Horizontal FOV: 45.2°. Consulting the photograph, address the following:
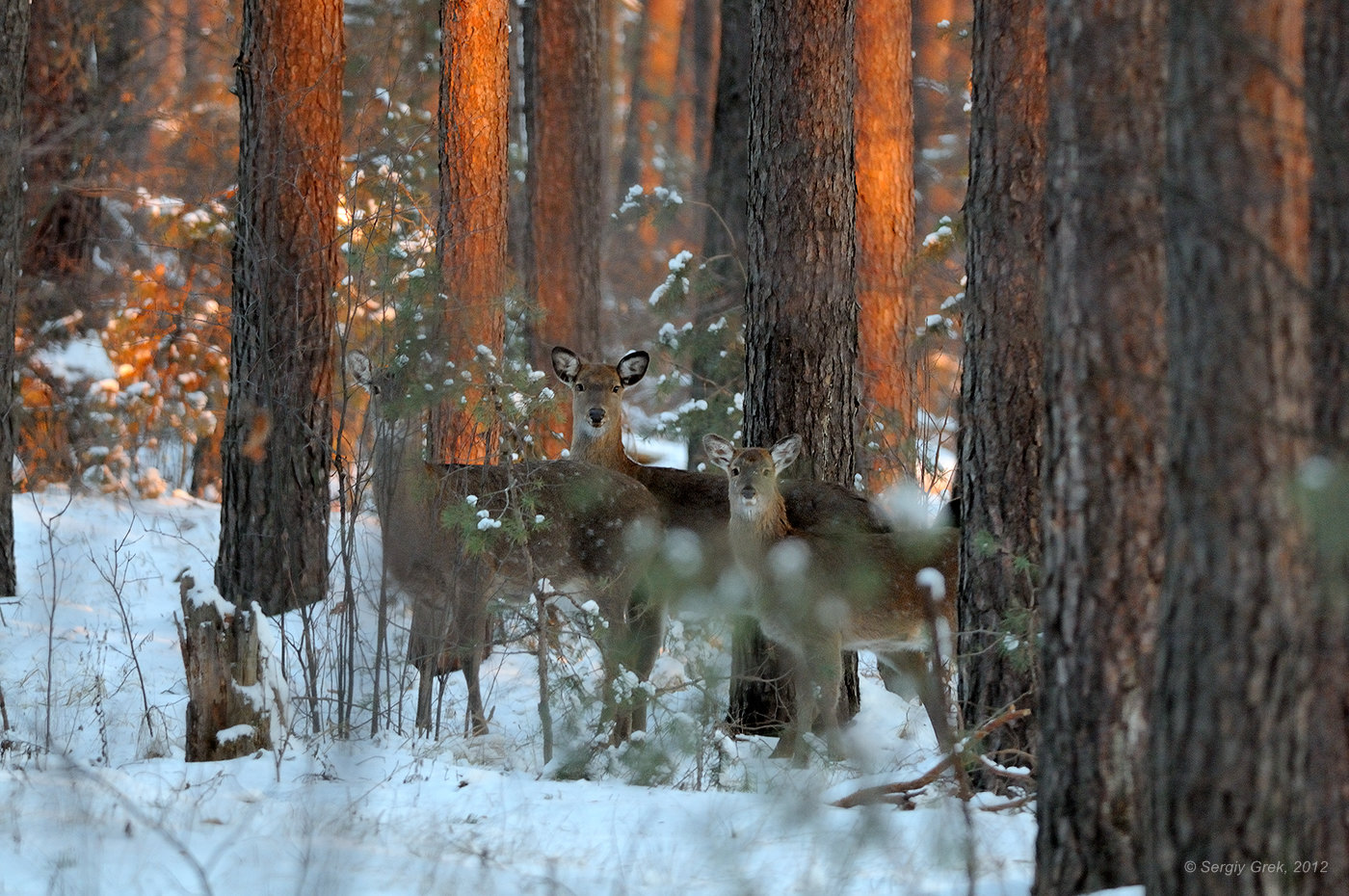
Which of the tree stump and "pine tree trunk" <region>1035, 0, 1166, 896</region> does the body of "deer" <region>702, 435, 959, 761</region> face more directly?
the tree stump

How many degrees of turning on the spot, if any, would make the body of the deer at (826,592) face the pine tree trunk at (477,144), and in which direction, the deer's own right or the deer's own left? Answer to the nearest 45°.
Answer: approximately 90° to the deer's own right

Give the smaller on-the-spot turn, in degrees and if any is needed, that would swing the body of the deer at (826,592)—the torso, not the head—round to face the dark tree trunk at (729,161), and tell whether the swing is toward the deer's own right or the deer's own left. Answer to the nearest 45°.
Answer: approximately 135° to the deer's own right

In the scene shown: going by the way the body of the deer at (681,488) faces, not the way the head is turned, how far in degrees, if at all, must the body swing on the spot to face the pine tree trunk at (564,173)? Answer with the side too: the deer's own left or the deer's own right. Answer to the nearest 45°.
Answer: approximately 90° to the deer's own right

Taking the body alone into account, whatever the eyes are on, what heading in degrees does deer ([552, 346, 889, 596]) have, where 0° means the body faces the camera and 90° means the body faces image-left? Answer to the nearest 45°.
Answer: approximately 90°

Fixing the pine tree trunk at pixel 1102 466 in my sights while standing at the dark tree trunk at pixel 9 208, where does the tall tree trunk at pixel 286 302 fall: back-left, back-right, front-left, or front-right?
front-left

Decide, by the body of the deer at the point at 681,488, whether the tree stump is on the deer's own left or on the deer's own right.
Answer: on the deer's own left

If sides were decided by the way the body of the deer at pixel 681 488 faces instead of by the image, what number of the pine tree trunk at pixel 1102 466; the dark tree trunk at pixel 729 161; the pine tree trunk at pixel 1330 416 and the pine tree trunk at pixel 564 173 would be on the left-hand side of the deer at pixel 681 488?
2

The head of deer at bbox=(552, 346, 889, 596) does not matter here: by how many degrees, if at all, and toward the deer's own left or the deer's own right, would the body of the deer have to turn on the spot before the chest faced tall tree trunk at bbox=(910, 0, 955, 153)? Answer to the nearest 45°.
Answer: approximately 90° to the deer's own right
